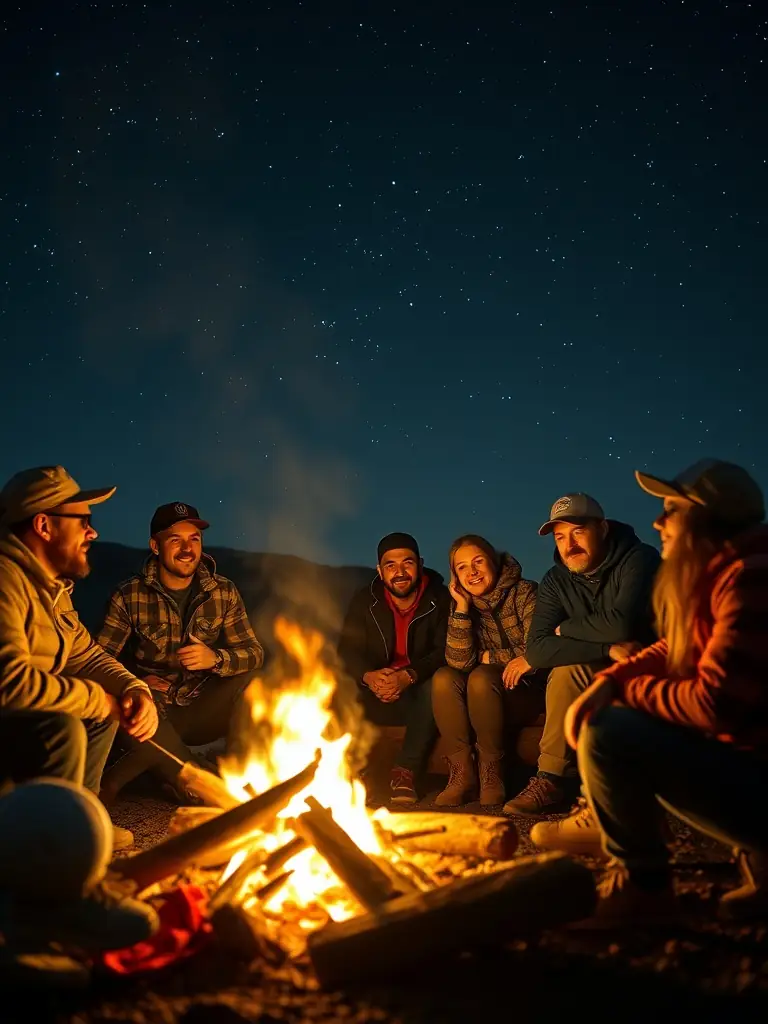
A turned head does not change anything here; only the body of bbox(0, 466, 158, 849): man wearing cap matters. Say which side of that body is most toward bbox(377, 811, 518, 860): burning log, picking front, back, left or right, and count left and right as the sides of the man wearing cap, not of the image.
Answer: front

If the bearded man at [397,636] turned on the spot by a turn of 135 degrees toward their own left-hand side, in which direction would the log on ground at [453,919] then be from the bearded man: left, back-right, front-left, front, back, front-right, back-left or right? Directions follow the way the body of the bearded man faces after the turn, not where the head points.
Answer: back-right

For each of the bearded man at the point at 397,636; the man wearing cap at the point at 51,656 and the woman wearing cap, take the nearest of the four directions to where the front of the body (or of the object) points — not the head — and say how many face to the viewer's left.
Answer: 1

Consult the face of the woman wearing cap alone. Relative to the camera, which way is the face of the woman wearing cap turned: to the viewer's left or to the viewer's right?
to the viewer's left

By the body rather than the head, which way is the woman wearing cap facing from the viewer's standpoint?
to the viewer's left

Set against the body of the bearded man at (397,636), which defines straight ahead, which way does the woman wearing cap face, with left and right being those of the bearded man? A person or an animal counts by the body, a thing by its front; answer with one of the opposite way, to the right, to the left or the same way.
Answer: to the right

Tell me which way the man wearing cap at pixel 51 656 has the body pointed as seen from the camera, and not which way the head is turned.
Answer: to the viewer's right

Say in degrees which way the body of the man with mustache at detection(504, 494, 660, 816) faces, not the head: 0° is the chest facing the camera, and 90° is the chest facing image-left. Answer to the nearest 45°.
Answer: approximately 45°

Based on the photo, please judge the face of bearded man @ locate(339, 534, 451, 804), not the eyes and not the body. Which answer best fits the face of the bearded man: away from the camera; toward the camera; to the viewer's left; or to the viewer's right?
toward the camera

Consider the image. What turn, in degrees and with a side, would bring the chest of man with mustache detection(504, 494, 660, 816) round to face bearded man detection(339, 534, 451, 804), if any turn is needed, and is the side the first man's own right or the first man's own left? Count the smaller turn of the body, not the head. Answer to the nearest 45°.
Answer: approximately 90° to the first man's own right

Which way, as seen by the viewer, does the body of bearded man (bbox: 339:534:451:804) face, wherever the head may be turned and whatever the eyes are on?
toward the camera

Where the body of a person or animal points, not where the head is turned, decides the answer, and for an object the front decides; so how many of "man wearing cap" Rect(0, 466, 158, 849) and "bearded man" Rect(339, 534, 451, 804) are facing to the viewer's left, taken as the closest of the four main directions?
0

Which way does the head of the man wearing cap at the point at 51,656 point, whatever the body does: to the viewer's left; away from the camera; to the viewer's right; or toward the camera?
to the viewer's right
